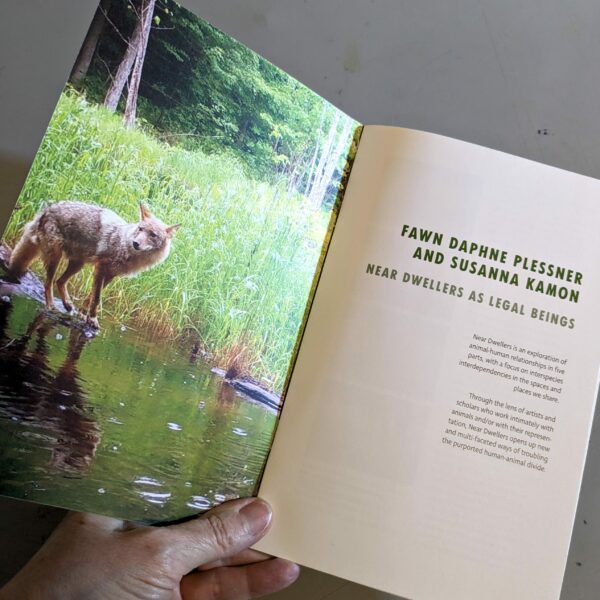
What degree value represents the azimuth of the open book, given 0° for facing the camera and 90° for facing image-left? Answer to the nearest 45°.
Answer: approximately 0°
